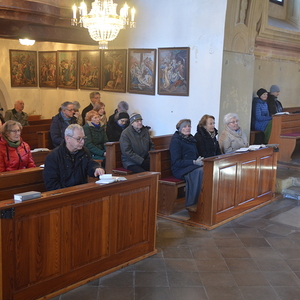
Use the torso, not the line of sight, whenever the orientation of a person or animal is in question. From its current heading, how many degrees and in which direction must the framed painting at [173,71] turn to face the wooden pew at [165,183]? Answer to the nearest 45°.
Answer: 0° — it already faces it

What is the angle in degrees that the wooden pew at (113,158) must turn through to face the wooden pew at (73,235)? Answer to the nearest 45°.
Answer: approximately 45° to its right

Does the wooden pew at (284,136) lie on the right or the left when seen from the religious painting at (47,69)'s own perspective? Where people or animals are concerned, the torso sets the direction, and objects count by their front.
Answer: on its left

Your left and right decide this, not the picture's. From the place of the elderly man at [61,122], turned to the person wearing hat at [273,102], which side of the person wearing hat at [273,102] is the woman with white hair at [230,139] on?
right
